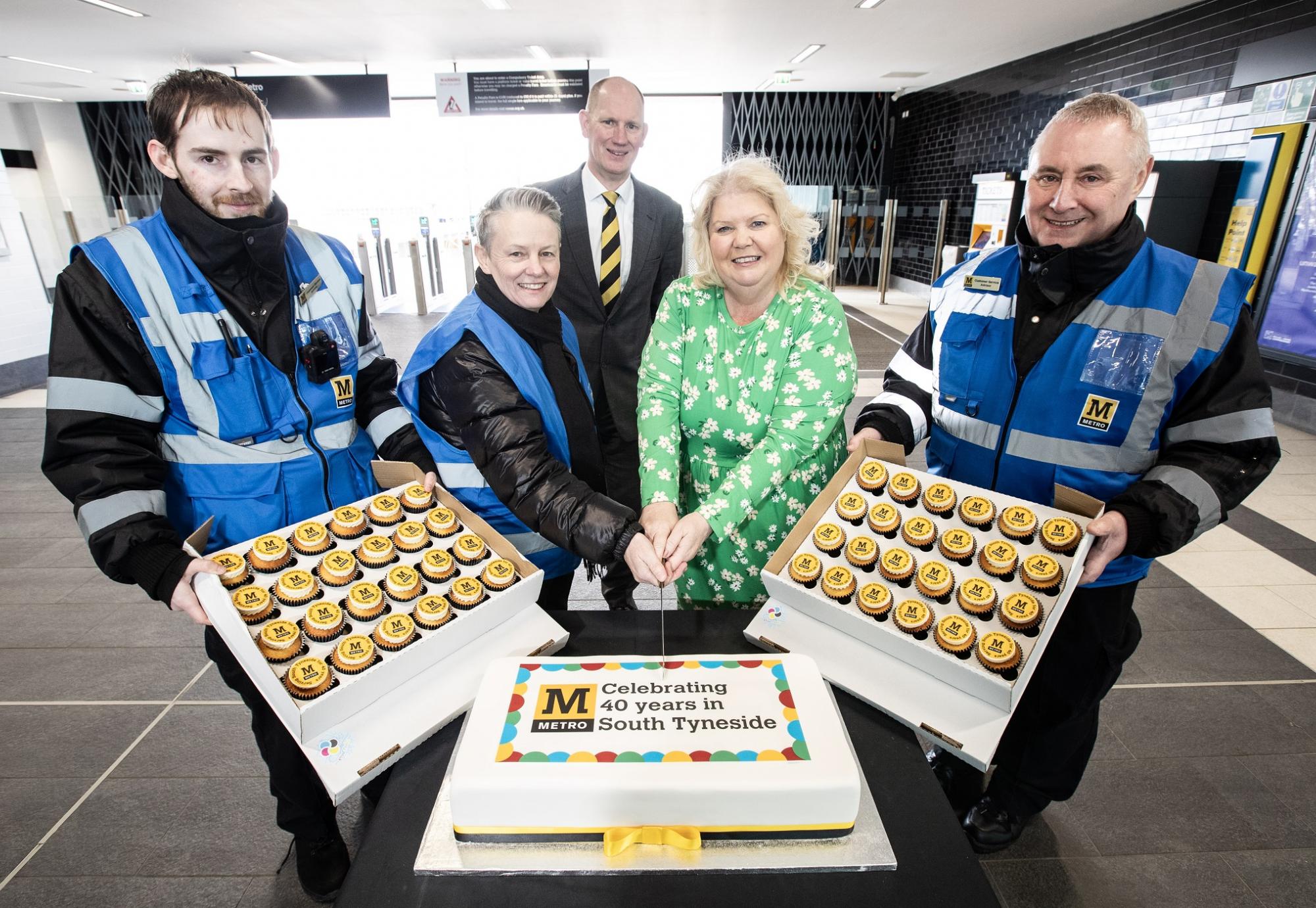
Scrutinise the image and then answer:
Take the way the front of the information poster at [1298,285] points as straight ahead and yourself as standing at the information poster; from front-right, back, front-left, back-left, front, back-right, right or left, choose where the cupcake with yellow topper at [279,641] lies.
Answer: front-left

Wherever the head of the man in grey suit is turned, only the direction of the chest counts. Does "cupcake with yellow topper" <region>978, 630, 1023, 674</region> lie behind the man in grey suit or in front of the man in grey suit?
in front

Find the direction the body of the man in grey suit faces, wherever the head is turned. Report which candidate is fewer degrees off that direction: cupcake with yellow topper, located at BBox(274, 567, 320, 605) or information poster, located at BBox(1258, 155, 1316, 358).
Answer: the cupcake with yellow topper

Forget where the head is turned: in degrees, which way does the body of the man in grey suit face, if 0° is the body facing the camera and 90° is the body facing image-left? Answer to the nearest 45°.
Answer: approximately 0°

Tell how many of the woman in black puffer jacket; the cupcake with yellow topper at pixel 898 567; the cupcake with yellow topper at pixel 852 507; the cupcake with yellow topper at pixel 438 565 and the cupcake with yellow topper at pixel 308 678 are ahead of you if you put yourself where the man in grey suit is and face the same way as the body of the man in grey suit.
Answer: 5

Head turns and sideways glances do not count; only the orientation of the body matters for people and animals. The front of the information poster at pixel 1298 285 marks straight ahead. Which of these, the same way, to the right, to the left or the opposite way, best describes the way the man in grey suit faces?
to the left

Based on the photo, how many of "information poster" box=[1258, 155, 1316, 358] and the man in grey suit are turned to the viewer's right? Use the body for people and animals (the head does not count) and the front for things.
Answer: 0

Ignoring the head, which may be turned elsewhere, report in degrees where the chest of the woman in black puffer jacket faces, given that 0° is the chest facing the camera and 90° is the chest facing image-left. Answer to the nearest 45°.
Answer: approximately 315°

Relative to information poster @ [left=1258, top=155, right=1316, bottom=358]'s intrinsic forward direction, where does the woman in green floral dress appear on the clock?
The woman in green floral dress is roughly at 11 o'clock from the information poster.

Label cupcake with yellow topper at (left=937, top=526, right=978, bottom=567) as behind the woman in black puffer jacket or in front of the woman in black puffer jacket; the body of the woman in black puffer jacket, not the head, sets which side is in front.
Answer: in front

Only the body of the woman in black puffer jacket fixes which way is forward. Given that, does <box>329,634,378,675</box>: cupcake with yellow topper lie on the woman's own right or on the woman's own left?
on the woman's own right
